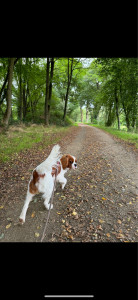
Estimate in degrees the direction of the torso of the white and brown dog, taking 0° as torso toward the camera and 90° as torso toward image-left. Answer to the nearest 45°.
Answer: approximately 225°
